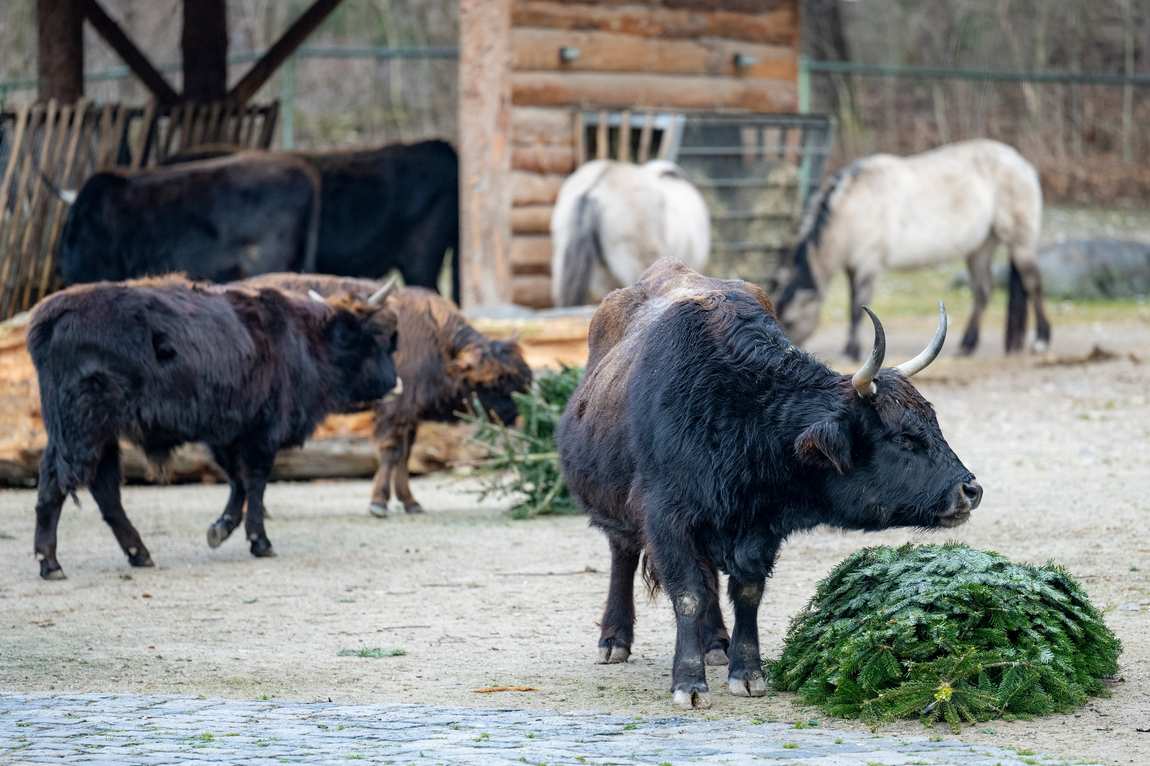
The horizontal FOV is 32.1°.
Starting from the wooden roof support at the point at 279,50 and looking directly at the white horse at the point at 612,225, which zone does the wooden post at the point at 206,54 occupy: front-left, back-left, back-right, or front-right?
back-right

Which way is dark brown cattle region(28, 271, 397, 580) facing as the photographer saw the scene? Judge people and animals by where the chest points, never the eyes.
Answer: facing away from the viewer and to the right of the viewer

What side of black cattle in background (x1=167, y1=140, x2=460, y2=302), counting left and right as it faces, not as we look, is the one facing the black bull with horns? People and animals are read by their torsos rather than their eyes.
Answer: left

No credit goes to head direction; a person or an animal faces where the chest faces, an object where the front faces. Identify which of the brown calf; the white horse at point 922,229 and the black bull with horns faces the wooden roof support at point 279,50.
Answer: the white horse

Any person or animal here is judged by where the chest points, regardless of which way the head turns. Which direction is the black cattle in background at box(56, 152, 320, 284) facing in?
to the viewer's left

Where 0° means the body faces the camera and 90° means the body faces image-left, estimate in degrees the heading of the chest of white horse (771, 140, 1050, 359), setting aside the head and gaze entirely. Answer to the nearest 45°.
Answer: approximately 90°

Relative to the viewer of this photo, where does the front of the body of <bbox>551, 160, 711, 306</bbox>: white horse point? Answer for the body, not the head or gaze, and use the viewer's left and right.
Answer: facing away from the viewer and to the right of the viewer

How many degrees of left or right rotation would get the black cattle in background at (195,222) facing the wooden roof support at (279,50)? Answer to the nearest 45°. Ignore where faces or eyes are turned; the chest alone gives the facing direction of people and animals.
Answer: approximately 90° to its right

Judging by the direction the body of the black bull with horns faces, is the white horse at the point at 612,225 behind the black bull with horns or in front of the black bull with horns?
behind

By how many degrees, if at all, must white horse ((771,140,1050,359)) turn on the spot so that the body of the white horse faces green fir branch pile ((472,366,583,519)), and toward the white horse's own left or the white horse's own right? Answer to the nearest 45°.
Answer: approximately 90° to the white horse's own left

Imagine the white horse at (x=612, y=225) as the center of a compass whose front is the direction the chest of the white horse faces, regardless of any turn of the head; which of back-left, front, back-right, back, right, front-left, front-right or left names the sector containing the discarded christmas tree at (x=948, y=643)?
back-right

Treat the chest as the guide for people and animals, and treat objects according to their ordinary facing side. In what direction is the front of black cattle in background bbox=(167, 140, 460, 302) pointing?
to the viewer's left

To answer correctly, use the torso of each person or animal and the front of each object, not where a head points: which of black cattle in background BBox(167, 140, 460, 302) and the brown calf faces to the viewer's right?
the brown calf

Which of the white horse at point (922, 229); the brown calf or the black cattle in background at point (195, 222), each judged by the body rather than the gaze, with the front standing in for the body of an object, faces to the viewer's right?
the brown calf
